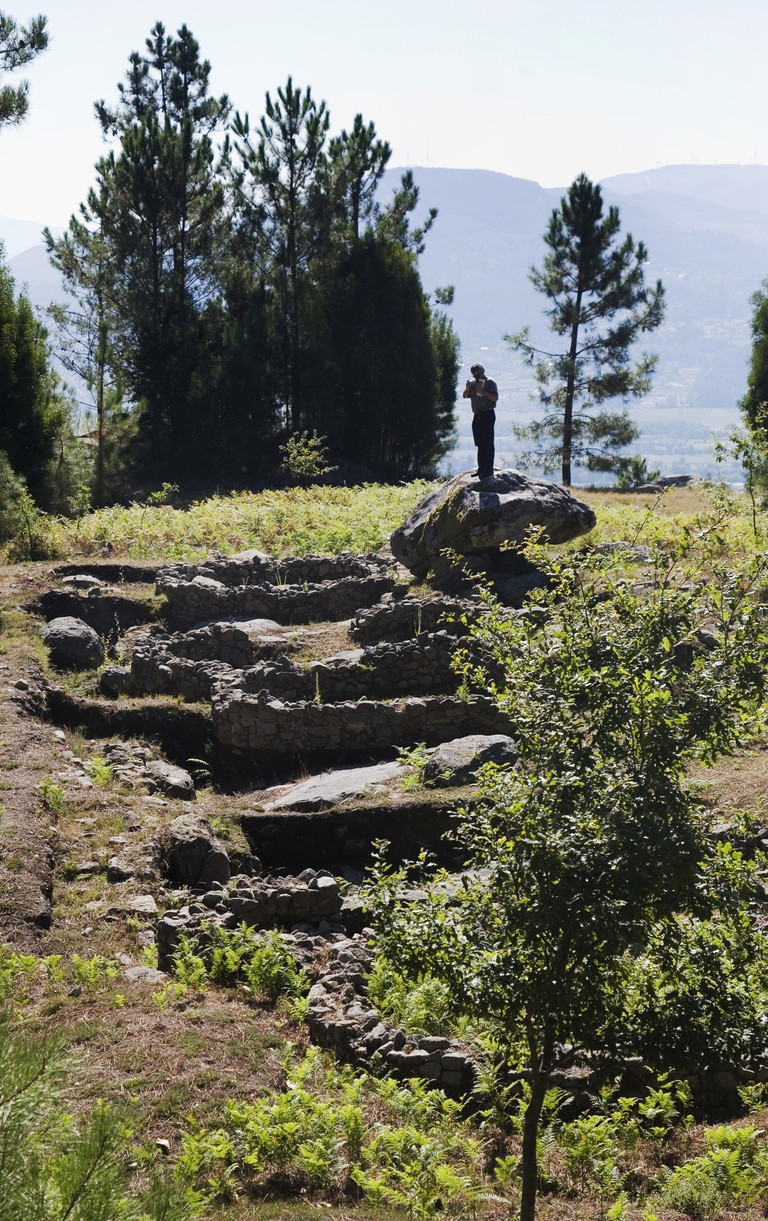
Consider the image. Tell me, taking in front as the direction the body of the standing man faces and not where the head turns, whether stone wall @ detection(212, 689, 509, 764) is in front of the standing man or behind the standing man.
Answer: in front

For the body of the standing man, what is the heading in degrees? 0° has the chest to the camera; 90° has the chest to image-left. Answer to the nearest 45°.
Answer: approximately 45°

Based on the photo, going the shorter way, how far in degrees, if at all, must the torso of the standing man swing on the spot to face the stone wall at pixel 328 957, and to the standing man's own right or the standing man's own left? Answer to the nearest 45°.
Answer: approximately 45° to the standing man's own left

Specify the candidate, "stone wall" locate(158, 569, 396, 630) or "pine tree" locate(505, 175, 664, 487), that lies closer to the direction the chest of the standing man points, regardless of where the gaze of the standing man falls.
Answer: the stone wall

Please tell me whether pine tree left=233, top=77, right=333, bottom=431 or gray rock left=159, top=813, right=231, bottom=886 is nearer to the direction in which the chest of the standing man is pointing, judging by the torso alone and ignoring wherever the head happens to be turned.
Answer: the gray rock

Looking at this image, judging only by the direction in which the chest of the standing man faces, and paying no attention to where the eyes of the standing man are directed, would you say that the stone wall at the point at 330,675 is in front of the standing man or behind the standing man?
in front

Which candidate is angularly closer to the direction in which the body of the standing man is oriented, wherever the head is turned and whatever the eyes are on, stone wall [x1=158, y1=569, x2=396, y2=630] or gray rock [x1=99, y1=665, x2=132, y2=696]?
the gray rock

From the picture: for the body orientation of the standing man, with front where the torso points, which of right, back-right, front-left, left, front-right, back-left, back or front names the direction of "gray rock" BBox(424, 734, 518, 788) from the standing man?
front-left

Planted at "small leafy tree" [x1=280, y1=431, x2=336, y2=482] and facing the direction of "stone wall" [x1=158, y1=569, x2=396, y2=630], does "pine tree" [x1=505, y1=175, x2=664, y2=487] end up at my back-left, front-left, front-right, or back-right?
back-left
